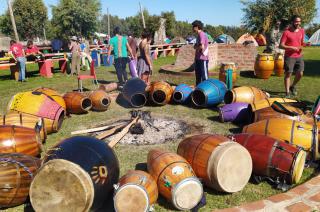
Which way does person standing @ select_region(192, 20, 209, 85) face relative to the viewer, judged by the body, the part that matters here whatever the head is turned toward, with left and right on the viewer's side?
facing to the left of the viewer

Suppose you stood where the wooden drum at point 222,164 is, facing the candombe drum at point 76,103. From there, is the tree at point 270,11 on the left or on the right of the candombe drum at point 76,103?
right

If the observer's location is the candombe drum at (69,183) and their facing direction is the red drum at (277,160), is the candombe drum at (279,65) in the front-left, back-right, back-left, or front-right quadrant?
front-left

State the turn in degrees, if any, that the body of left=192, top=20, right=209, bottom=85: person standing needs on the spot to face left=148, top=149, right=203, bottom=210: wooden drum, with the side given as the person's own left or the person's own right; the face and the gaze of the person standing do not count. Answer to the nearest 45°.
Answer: approximately 90° to the person's own left

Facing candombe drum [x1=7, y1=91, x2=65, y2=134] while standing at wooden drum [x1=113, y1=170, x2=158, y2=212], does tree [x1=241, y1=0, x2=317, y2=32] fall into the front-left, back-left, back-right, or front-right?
front-right

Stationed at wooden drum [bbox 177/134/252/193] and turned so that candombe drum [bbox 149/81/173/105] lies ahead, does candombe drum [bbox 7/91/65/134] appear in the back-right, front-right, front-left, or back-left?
front-left

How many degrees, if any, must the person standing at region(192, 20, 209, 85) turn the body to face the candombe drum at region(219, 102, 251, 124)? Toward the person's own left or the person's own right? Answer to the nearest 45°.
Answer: approximately 90° to the person's own left

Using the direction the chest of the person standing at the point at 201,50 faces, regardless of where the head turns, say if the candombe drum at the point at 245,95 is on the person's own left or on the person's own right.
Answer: on the person's own left

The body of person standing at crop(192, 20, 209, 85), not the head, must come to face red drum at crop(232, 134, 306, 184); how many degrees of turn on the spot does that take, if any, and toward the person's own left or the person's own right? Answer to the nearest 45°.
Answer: approximately 90° to the person's own left
